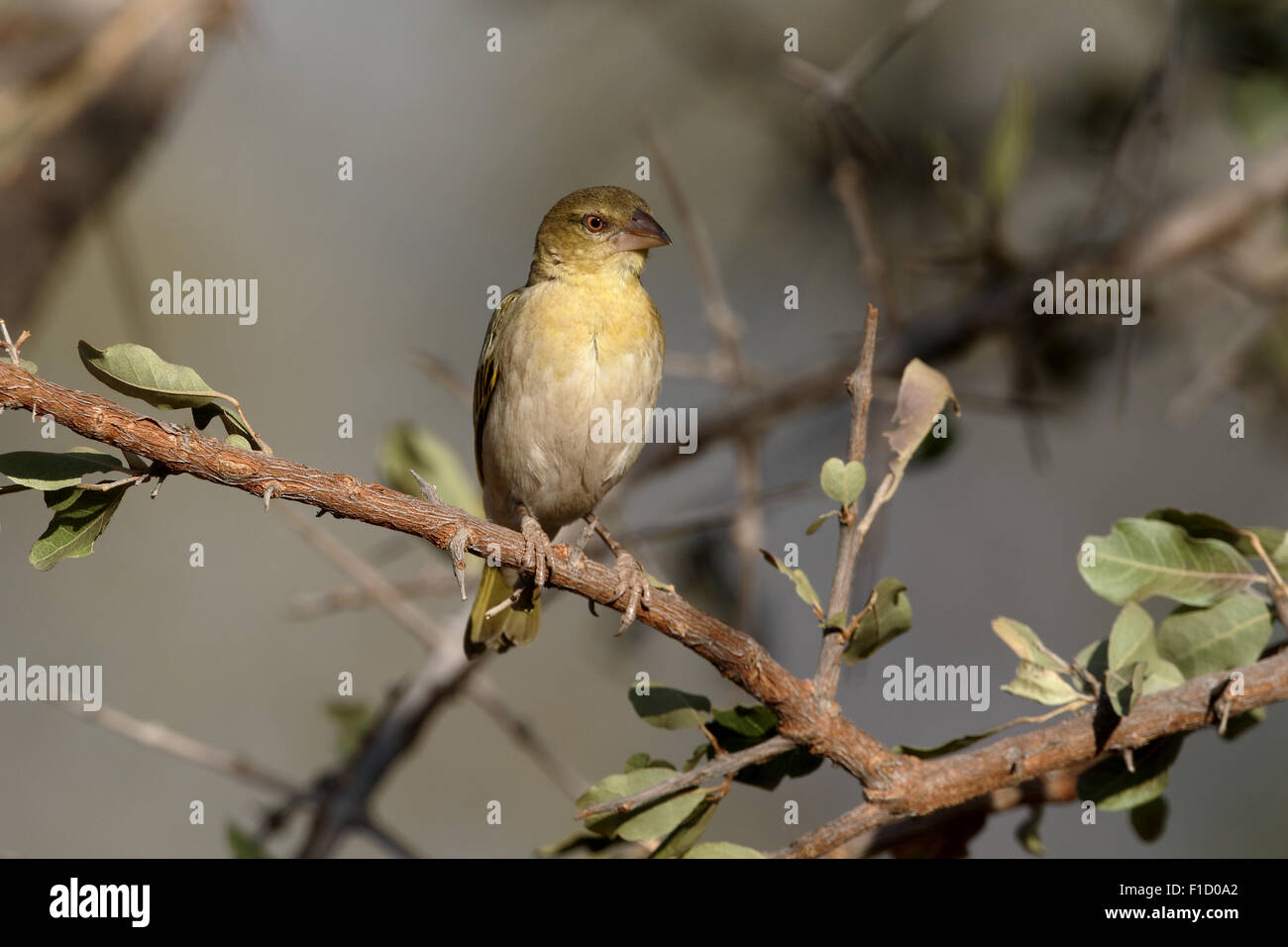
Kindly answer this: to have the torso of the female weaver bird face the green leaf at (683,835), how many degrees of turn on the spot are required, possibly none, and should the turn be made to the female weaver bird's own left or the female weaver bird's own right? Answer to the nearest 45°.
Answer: approximately 45° to the female weaver bird's own left

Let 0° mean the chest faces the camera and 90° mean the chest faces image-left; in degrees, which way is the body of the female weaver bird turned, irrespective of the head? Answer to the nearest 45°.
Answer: approximately 315°

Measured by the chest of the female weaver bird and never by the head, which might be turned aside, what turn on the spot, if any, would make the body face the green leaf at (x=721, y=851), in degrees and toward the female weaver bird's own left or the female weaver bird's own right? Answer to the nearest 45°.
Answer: approximately 45° to the female weaver bird's own left

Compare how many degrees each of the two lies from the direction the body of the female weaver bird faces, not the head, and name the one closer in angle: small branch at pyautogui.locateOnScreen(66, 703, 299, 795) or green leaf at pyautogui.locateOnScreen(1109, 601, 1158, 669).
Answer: the green leaf

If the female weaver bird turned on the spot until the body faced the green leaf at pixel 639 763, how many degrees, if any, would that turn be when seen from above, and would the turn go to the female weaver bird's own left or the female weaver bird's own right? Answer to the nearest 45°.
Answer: approximately 45° to the female weaver bird's own left

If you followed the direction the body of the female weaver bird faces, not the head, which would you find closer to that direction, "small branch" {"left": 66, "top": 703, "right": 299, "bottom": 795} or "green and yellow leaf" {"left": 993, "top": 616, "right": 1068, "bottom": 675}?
the green and yellow leaf

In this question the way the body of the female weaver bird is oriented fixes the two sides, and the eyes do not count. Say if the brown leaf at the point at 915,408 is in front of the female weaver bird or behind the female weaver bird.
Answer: in front

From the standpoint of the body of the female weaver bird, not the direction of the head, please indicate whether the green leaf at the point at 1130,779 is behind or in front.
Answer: in front
